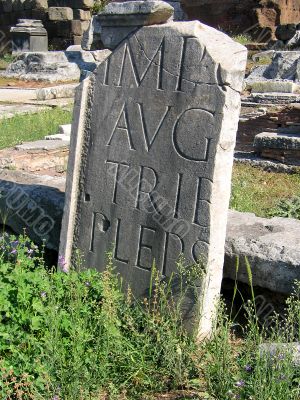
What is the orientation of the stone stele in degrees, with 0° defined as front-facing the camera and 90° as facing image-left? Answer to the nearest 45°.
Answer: approximately 45°

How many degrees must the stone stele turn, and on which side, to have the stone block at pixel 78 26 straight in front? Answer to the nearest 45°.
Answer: approximately 135° to its right

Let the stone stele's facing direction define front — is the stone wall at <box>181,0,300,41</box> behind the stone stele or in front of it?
behind

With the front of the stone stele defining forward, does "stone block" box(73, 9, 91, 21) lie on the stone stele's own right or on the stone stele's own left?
on the stone stele's own right

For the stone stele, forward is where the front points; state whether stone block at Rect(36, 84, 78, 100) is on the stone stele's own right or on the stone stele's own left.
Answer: on the stone stele's own right

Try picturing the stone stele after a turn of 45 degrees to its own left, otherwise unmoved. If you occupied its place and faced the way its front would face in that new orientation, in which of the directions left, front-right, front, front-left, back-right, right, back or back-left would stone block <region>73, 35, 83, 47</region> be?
back

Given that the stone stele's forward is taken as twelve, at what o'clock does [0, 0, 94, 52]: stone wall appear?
The stone wall is roughly at 4 o'clock from the stone stele.

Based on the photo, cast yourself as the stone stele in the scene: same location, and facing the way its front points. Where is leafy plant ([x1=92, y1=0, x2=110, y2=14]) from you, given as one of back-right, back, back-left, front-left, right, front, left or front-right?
back-right

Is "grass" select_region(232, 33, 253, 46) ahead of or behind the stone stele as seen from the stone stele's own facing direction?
behind

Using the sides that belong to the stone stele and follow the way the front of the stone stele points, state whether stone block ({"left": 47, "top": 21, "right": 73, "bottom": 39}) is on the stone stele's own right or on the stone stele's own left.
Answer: on the stone stele's own right

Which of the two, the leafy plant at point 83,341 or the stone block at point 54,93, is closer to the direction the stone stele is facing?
the leafy plant

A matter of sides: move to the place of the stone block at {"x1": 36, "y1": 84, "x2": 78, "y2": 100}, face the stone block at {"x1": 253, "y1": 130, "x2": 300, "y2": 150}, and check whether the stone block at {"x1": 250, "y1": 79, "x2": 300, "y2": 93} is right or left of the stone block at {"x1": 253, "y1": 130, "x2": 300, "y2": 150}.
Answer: left
